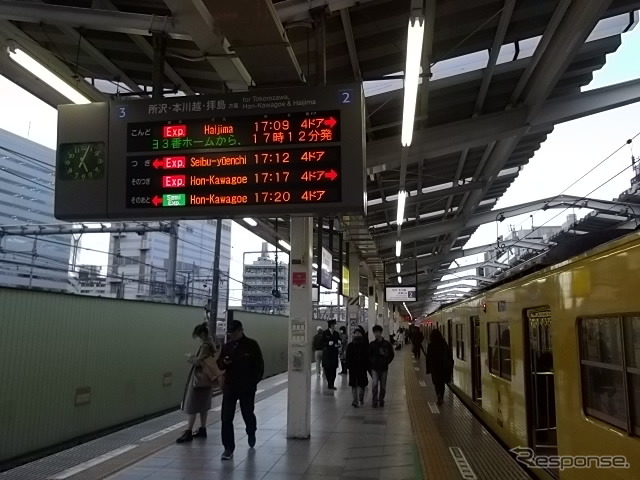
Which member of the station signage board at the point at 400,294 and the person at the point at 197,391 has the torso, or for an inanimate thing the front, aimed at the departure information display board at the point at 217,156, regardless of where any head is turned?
the station signage board

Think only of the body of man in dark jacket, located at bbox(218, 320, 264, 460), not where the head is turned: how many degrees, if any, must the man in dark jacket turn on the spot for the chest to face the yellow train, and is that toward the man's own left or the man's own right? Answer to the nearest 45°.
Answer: approximately 90° to the man's own left

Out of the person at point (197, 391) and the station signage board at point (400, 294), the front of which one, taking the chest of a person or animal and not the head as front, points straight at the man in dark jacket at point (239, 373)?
the station signage board

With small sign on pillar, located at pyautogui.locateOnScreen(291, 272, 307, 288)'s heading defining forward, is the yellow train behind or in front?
in front

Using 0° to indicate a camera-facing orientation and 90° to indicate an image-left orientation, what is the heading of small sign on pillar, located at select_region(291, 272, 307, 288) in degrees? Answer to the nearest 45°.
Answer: approximately 0°

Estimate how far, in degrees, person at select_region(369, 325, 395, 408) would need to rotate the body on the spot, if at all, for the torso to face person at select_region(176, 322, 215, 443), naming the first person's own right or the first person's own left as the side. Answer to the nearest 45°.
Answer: approximately 45° to the first person's own right
